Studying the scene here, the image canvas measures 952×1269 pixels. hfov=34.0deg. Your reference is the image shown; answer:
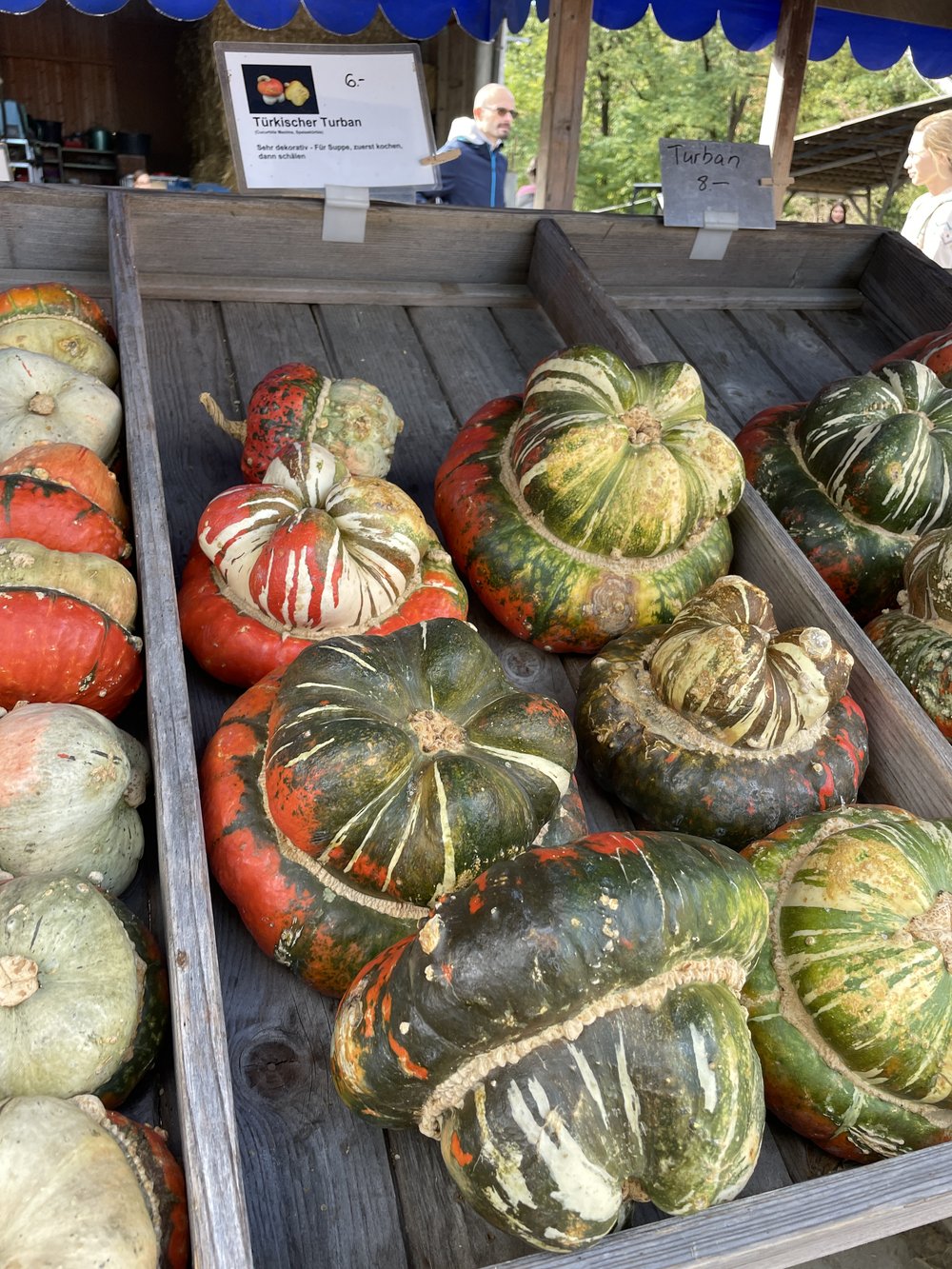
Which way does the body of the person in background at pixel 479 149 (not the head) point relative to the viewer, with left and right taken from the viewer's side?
facing the viewer and to the right of the viewer

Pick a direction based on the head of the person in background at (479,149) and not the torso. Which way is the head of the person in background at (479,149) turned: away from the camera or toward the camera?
toward the camera

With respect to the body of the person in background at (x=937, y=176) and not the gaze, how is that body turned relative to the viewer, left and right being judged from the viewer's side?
facing to the left of the viewer

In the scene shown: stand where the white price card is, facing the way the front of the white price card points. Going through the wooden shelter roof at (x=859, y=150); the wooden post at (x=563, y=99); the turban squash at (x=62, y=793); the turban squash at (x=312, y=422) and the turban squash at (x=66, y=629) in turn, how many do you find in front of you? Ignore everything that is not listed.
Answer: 3

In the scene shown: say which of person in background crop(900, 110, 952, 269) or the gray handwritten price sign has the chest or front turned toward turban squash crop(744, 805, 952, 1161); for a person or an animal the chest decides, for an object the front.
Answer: the gray handwritten price sign

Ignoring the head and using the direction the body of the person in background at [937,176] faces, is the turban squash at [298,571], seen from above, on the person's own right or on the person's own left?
on the person's own left

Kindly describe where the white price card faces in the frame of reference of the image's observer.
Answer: facing the viewer

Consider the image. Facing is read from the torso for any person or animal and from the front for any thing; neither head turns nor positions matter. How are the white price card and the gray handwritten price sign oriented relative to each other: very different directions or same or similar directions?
same or similar directions

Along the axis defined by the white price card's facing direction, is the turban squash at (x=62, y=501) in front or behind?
in front

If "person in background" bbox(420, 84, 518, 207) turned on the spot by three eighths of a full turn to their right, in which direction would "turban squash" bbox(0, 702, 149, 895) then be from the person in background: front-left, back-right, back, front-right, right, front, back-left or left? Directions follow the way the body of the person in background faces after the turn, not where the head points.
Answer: left

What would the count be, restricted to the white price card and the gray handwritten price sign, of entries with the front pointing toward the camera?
2
